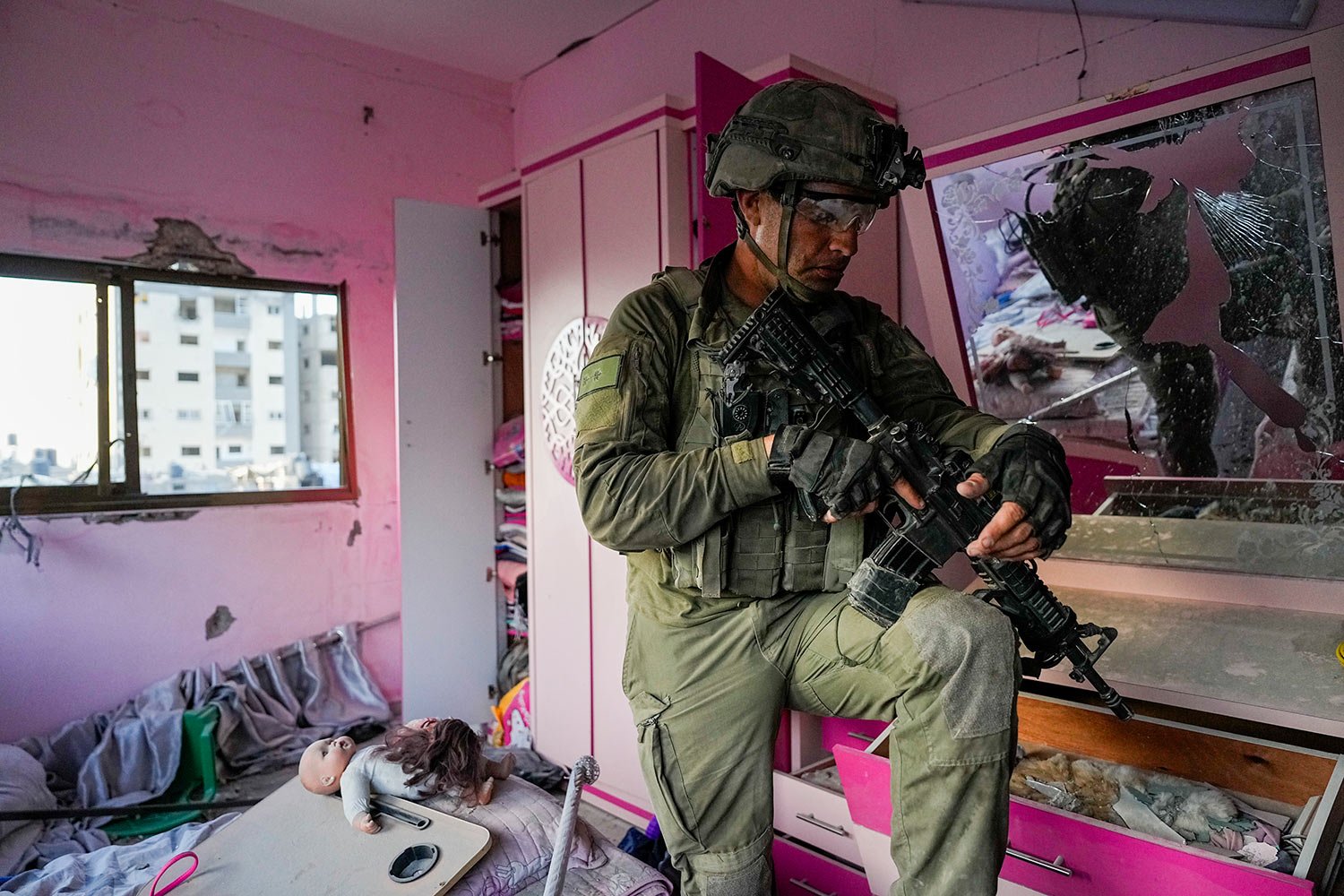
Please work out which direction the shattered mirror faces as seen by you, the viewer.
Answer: facing the viewer and to the left of the viewer

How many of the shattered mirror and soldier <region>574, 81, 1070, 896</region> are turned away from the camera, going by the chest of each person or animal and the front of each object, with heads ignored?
0

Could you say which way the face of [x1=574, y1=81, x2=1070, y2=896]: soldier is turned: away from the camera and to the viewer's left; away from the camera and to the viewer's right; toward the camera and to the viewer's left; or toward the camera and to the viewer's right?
toward the camera and to the viewer's right

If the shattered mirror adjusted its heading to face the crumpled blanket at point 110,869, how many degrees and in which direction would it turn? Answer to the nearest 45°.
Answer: approximately 45° to its right

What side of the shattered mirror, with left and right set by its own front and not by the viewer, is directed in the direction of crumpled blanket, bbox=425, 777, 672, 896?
front

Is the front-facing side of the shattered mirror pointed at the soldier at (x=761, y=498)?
yes

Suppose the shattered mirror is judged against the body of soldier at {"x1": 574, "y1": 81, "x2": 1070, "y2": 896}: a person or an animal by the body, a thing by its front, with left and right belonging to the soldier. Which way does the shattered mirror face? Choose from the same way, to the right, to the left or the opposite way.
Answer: to the right

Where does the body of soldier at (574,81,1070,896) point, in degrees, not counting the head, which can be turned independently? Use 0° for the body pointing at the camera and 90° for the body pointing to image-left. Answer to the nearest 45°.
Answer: approximately 315°
